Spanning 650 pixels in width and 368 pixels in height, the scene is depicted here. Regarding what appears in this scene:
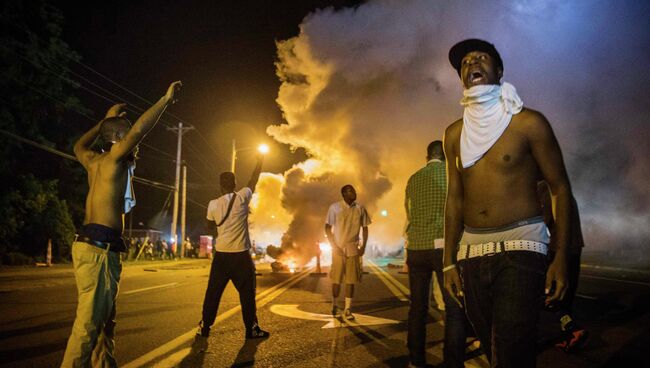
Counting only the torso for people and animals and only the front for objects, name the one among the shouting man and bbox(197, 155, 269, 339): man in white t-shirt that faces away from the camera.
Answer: the man in white t-shirt

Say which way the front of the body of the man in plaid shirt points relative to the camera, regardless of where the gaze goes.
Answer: away from the camera

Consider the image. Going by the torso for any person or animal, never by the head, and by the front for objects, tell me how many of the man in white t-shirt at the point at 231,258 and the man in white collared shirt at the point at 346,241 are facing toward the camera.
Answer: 1

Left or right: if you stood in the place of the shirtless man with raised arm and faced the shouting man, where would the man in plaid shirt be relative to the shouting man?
left

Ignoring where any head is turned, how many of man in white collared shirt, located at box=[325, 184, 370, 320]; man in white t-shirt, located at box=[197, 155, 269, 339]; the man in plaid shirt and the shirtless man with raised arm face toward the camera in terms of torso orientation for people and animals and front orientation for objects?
1

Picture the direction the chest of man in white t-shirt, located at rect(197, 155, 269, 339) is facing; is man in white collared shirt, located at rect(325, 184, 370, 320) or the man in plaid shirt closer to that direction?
the man in white collared shirt

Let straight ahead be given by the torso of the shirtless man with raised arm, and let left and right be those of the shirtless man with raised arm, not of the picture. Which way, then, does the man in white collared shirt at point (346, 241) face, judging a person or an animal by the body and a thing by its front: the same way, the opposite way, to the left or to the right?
the opposite way

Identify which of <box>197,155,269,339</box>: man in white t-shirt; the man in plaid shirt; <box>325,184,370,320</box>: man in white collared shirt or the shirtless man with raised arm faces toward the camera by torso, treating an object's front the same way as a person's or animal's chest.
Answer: <box>325,184,370,320</box>: man in white collared shirt

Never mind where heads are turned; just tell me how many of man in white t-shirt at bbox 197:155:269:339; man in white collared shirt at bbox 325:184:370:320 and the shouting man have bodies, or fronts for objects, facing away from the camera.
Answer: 1

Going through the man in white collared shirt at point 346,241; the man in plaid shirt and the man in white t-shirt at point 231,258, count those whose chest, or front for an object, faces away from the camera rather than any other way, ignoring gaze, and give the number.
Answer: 2

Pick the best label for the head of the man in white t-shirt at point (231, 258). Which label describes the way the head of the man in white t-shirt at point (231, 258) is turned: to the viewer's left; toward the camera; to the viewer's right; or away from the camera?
away from the camera

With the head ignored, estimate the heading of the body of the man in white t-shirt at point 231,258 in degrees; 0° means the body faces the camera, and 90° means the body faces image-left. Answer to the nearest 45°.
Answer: approximately 180°

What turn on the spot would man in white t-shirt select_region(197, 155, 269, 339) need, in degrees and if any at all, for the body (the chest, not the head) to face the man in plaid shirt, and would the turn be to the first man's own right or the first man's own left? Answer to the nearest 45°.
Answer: approximately 135° to the first man's own right

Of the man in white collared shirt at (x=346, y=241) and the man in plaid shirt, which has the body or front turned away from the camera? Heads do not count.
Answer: the man in plaid shirt

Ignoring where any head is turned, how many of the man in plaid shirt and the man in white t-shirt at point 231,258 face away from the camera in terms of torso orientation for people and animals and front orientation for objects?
2

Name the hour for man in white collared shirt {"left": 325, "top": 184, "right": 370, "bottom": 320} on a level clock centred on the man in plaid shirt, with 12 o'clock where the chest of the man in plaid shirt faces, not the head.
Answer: The man in white collared shirt is roughly at 11 o'clock from the man in plaid shirt.

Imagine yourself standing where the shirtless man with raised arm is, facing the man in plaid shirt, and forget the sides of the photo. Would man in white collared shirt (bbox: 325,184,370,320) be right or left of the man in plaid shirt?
left

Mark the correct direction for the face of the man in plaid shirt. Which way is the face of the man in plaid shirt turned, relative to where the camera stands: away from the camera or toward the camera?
away from the camera

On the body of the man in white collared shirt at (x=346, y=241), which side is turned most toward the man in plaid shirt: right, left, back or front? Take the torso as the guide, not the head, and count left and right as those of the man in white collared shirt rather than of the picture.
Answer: front
